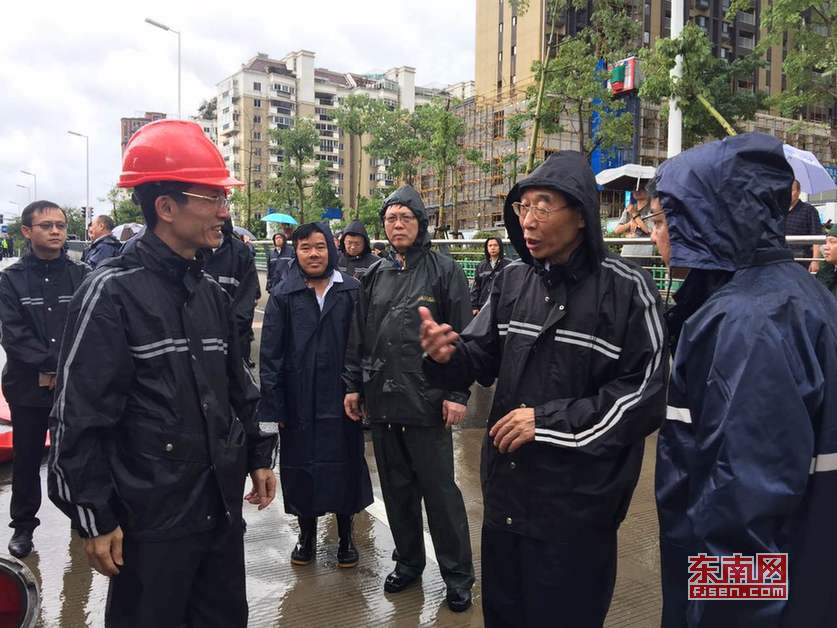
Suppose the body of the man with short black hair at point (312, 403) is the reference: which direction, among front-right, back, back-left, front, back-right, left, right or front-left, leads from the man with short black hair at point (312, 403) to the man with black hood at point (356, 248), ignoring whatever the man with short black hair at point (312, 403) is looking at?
back

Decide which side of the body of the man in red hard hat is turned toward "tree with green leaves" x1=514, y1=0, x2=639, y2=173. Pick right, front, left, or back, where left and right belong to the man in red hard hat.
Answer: left

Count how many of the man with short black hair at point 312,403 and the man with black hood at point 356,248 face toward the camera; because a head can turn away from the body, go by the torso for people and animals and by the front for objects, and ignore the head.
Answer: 2

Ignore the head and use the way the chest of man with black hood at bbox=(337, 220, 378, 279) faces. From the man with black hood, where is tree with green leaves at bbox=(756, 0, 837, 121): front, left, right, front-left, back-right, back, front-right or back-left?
back-left

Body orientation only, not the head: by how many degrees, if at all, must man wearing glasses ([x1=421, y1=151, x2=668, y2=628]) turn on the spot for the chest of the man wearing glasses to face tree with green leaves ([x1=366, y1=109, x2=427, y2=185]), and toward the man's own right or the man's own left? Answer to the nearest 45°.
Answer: approximately 135° to the man's own right

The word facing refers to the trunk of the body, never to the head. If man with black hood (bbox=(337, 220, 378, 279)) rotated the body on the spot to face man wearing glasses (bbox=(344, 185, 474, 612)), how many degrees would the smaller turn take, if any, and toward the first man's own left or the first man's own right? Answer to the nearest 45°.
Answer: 0° — they already face them

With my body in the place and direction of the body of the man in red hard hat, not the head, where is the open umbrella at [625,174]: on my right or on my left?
on my left

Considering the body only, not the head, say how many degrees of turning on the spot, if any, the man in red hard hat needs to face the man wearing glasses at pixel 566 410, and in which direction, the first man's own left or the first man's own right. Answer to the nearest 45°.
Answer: approximately 45° to the first man's own left

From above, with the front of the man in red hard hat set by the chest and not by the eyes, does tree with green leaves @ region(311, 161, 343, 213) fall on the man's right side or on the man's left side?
on the man's left side
